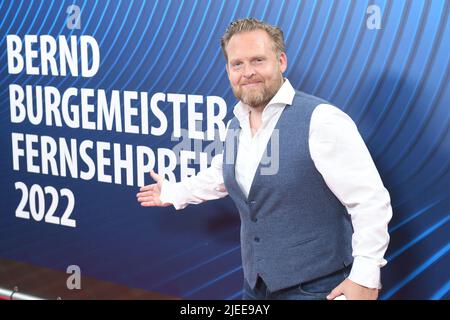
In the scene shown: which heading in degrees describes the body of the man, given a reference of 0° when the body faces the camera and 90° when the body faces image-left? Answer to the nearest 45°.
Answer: approximately 45°
